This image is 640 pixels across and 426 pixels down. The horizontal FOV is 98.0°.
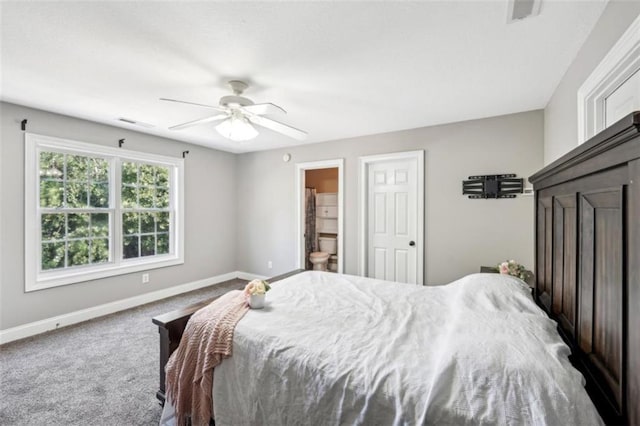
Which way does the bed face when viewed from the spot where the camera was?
facing to the left of the viewer

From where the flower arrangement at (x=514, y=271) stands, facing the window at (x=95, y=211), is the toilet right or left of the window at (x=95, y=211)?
right

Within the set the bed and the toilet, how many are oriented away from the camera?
0

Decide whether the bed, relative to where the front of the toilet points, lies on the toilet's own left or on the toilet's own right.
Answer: on the toilet's own left

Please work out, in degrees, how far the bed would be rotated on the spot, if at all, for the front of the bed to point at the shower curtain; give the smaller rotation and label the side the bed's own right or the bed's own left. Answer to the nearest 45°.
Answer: approximately 45° to the bed's own right

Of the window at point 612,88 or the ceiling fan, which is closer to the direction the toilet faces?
the ceiling fan

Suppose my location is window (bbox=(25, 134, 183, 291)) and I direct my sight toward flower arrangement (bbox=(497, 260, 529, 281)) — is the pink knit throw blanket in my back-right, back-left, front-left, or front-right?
front-right

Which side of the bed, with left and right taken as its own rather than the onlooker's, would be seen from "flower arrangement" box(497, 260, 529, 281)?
right

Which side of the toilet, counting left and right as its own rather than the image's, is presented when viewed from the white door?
left

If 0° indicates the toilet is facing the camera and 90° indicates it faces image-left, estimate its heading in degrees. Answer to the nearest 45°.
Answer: approximately 45°

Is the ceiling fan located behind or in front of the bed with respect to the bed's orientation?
in front

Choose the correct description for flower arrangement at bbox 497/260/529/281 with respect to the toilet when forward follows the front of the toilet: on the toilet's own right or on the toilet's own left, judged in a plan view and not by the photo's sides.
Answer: on the toilet's own left
